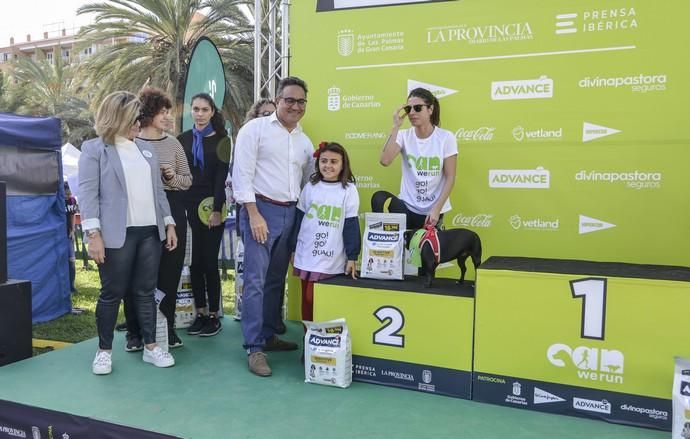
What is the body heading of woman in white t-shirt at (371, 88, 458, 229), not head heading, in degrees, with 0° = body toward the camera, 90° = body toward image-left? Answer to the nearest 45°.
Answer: approximately 45°

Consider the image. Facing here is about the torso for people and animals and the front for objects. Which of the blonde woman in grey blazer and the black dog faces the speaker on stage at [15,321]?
the black dog

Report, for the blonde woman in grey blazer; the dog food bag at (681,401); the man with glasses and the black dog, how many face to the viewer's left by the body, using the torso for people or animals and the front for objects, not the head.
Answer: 1

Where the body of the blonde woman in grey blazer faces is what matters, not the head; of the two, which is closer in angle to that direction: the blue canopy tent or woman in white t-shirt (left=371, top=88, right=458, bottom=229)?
the woman in white t-shirt

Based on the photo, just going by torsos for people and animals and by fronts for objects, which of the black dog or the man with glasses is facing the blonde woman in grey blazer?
the black dog

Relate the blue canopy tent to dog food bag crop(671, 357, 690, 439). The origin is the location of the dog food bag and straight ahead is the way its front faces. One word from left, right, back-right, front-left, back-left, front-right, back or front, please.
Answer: right

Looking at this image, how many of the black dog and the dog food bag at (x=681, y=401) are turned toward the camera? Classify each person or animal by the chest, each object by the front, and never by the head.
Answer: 1

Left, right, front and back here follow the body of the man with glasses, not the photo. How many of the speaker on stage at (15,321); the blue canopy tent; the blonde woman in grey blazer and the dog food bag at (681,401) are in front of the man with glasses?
1

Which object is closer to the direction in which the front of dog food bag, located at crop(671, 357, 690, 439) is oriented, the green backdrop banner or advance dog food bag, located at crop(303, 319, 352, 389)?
the advance dog food bag

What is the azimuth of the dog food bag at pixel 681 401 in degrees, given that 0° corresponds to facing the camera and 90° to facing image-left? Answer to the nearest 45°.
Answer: approximately 0°

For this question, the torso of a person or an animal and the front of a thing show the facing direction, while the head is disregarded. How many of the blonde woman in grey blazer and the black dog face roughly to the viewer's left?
1

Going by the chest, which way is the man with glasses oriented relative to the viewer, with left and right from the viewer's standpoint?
facing the viewer and to the right of the viewer

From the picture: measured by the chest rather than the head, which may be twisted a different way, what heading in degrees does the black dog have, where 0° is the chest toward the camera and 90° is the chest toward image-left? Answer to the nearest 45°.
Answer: approximately 90°

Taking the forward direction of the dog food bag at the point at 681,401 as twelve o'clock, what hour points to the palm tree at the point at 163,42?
The palm tree is roughly at 4 o'clock from the dog food bag.

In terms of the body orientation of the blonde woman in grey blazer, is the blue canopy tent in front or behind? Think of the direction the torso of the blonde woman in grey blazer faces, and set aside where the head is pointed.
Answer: behind
